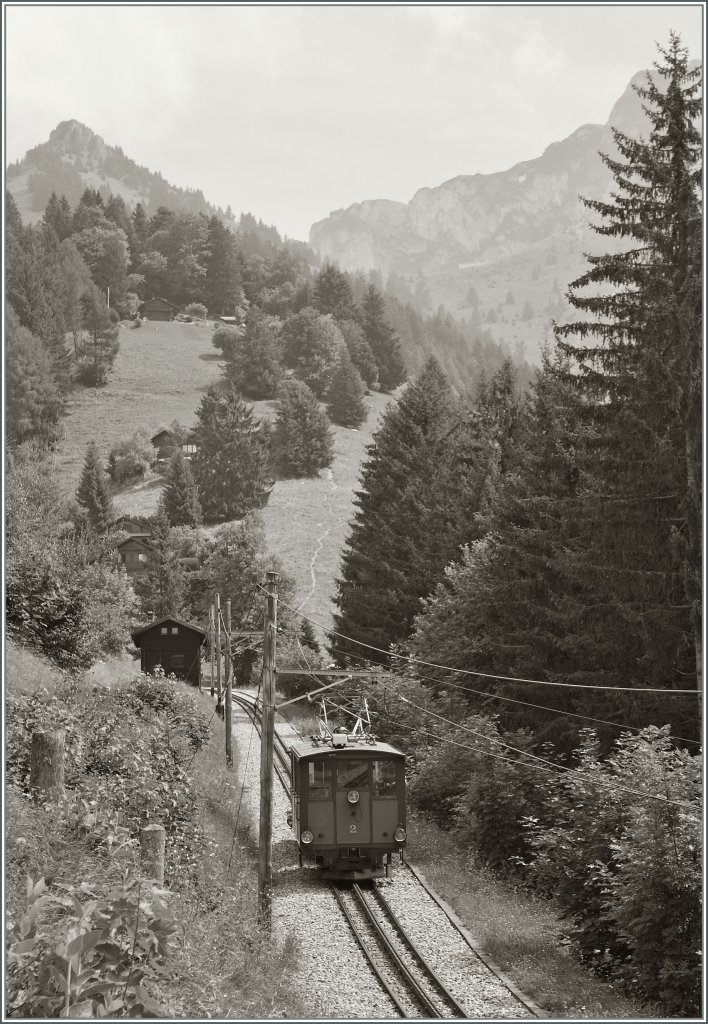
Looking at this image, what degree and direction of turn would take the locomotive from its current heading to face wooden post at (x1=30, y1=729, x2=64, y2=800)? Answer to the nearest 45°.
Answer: approximately 45° to its right

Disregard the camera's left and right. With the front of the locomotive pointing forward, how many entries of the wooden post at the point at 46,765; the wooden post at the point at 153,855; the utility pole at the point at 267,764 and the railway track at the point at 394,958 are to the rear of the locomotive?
0

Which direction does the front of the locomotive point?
toward the camera

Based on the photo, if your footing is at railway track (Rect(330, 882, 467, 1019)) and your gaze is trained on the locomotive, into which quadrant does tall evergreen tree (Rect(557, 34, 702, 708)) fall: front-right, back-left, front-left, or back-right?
front-right

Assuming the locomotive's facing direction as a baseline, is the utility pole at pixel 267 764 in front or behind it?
in front

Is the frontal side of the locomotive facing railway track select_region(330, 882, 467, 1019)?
yes

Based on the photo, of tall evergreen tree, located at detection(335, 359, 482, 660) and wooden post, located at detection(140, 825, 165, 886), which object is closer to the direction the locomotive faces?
the wooden post

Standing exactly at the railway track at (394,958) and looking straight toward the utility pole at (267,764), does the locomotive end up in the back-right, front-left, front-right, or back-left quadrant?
front-right

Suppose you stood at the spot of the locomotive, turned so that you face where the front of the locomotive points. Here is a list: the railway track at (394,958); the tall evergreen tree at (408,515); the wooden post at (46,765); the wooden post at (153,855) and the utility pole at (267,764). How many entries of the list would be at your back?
1

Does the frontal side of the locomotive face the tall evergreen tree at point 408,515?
no
